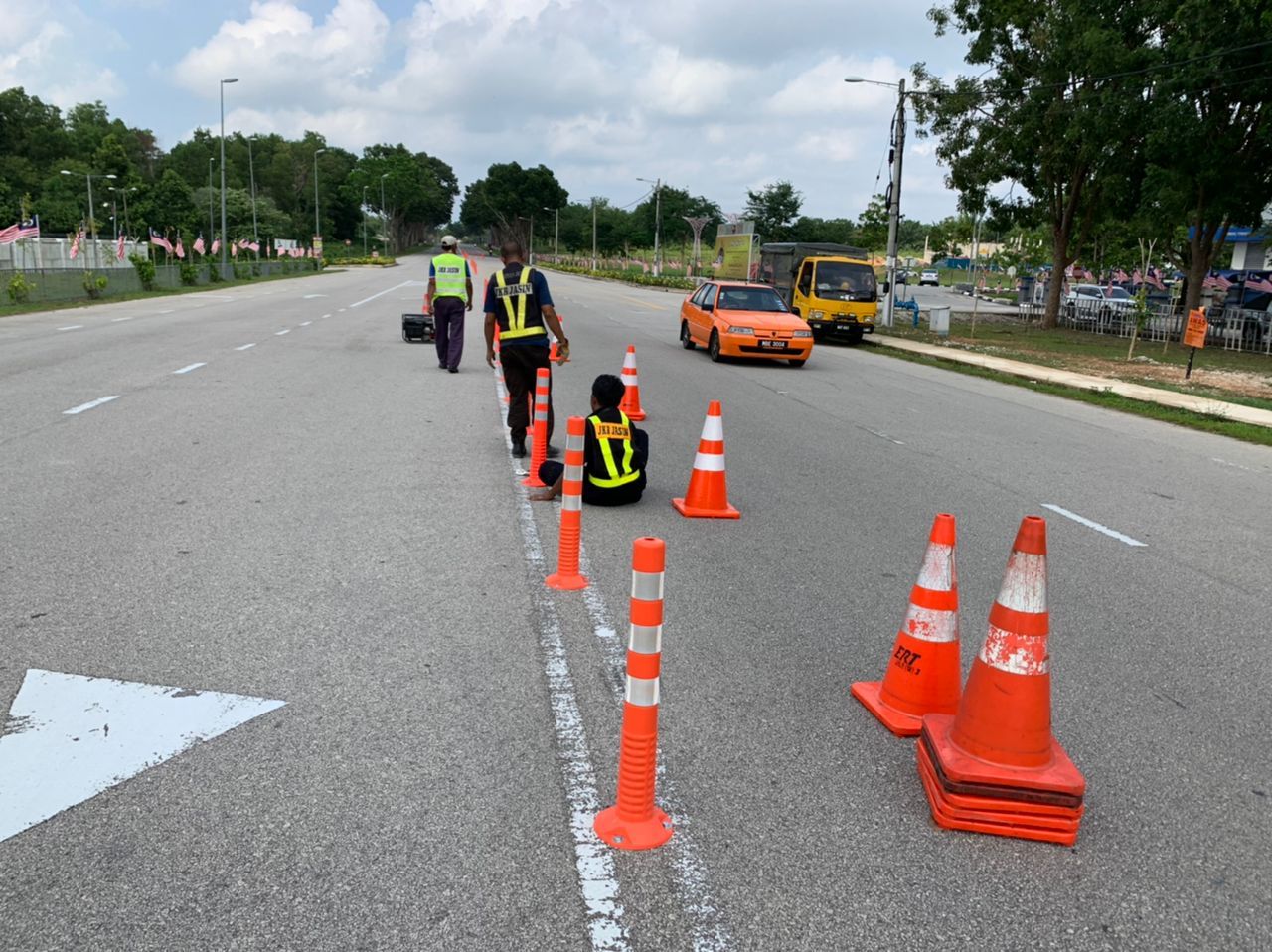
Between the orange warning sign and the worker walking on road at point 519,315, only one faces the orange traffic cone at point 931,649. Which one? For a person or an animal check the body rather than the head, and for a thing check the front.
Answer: the orange warning sign

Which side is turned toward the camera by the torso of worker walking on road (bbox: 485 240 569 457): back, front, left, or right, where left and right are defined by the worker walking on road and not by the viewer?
back

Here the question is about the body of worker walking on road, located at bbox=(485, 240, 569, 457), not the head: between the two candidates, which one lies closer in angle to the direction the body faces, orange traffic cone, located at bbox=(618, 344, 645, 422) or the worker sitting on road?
the orange traffic cone

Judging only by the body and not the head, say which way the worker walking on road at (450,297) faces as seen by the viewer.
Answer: away from the camera

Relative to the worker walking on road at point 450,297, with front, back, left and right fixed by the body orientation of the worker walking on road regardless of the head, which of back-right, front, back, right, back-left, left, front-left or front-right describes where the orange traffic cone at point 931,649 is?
back

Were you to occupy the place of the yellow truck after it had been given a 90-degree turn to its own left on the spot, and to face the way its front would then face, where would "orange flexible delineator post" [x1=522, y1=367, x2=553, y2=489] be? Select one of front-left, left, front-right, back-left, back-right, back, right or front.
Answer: back-right

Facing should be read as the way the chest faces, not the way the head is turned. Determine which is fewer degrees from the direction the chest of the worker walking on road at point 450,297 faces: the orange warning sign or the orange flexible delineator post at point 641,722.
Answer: the orange warning sign

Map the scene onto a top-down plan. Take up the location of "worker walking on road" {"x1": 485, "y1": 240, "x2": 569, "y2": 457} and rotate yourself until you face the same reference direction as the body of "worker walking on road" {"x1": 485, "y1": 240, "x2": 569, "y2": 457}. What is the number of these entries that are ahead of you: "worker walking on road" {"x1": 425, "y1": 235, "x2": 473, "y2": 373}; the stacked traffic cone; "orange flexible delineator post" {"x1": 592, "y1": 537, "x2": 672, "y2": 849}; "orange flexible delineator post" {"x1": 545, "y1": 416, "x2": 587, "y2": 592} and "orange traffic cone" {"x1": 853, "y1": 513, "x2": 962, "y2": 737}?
1

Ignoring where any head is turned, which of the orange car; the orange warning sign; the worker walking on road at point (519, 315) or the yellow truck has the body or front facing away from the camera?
the worker walking on road

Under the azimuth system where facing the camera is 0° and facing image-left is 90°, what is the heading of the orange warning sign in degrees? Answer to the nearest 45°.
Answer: approximately 0°

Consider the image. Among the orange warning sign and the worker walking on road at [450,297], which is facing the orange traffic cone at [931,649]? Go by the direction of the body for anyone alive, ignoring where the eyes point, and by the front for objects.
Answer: the orange warning sign

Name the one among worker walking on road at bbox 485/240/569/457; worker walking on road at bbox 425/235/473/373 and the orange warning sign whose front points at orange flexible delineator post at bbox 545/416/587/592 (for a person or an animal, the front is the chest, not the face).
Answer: the orange warning sign

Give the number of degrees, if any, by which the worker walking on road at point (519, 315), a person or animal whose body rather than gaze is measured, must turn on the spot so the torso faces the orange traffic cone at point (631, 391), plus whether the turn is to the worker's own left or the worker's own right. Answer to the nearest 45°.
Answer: approximately 45° to the worker's own right

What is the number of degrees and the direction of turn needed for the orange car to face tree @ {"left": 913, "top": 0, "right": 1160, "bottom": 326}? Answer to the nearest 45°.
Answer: approximately 90° to its left

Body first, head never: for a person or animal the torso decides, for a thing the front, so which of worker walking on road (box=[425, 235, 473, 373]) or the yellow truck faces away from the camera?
the worker walking on road

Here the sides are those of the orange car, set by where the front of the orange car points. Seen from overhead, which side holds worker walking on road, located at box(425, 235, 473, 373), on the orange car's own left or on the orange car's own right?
on the orange car's own right

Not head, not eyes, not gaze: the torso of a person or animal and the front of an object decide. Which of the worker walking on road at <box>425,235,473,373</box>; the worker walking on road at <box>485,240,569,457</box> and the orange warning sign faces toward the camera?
the orange warning sign

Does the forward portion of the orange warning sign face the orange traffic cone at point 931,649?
yes

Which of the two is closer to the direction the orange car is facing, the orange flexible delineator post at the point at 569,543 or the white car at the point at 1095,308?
the orange flexible delineator post

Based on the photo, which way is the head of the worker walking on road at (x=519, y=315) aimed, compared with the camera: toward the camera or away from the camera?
away from the camera
